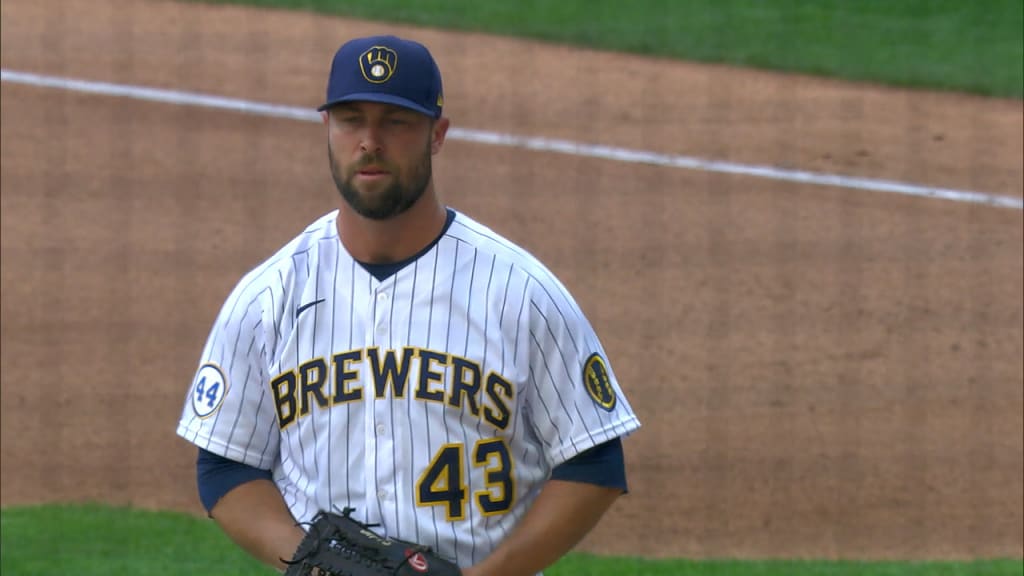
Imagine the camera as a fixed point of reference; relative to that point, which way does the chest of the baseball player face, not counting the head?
toward the camera
